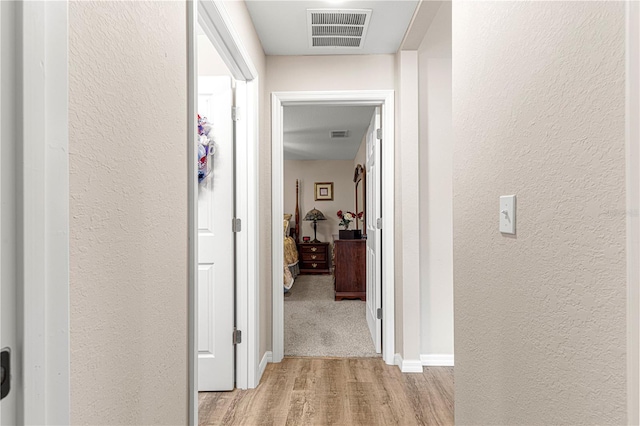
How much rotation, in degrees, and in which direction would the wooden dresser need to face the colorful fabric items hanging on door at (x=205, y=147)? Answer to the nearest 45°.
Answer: approximately 90° to its left

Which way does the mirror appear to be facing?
to the viewer's left

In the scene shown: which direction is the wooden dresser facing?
to the viewer's left

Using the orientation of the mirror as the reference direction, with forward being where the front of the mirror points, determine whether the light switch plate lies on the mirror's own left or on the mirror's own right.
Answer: on the mirror's own left

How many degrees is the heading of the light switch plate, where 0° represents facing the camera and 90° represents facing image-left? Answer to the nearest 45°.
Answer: approximately 45°

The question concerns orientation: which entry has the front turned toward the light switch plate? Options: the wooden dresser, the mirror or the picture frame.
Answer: the picture frame

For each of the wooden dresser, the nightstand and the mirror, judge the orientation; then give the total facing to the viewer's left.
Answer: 2
